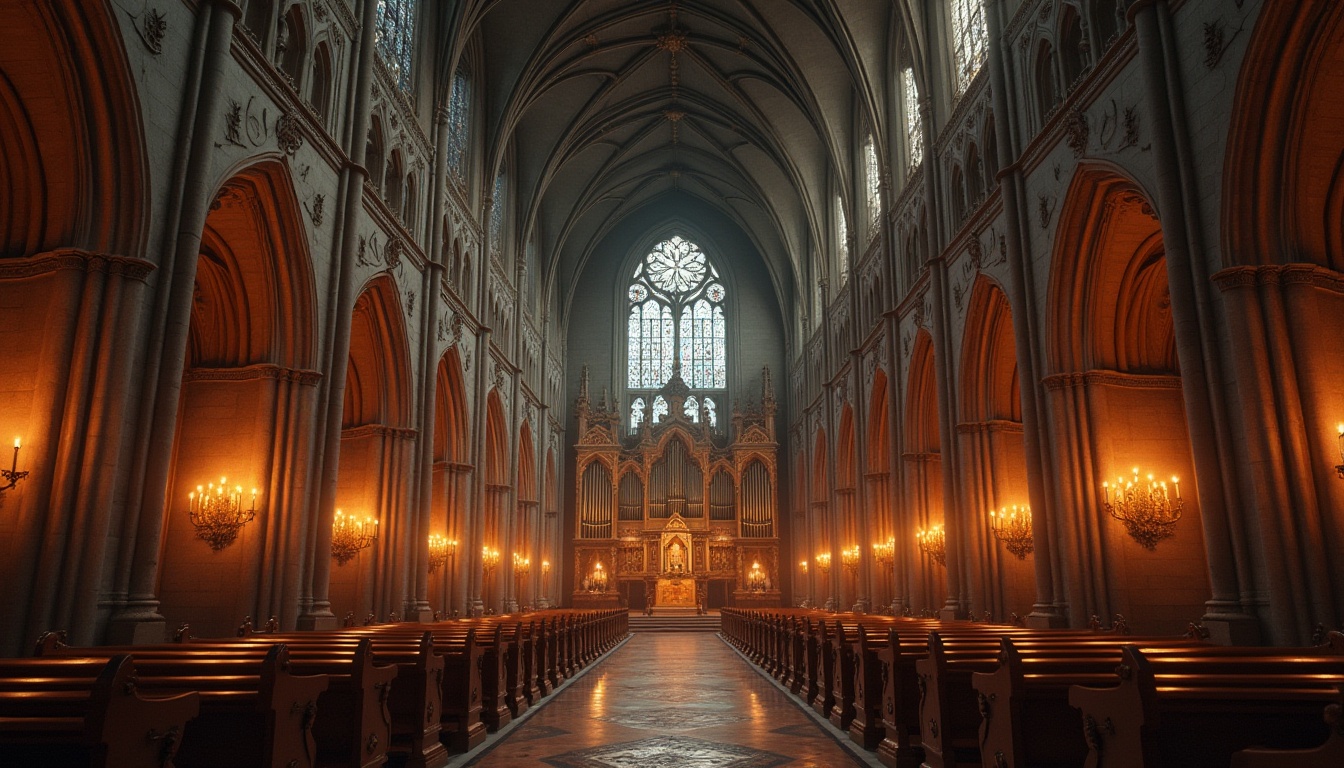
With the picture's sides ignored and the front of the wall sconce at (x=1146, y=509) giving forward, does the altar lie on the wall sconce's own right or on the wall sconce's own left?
on the wall sconce's own right

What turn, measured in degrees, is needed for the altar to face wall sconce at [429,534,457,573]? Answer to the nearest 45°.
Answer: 0° — it already faces it

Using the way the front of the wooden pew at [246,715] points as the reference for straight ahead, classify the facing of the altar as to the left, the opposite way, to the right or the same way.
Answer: the opposite way

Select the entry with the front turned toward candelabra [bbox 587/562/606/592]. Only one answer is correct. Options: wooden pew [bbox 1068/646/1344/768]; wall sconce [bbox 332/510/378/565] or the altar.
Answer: the wooden pew

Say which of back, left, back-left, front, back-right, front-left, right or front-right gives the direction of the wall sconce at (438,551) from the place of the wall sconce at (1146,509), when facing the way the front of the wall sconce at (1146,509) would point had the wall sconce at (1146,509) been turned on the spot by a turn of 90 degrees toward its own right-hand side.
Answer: front-left

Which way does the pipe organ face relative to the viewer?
toward the camera

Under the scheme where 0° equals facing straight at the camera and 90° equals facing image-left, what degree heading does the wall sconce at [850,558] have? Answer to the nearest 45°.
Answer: approximately 90°

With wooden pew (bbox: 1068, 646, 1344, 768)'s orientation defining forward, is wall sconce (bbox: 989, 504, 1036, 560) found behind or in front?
in front

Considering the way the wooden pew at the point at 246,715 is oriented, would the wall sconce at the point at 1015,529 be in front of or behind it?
in front

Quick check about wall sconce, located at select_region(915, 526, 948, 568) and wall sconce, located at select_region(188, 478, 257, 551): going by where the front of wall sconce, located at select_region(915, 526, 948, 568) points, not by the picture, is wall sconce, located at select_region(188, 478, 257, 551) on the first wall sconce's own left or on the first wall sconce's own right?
on the first wall sconce's own left

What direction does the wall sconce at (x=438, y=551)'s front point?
to the viewer's right

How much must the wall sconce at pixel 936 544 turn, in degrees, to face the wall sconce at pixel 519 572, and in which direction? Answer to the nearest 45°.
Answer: approximately 45° to its right

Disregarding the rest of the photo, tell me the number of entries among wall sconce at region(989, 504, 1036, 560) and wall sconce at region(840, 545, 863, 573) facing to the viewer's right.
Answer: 0

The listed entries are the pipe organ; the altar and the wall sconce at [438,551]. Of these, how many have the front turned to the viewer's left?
0

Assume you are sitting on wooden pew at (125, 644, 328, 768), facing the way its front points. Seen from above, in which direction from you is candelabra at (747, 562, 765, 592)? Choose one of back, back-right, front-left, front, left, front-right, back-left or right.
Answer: front

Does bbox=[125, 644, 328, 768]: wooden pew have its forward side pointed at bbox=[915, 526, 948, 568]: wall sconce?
yes

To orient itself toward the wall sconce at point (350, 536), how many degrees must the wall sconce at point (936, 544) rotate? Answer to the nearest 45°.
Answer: approximately 45° to its left

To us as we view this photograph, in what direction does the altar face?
facing the viewer
